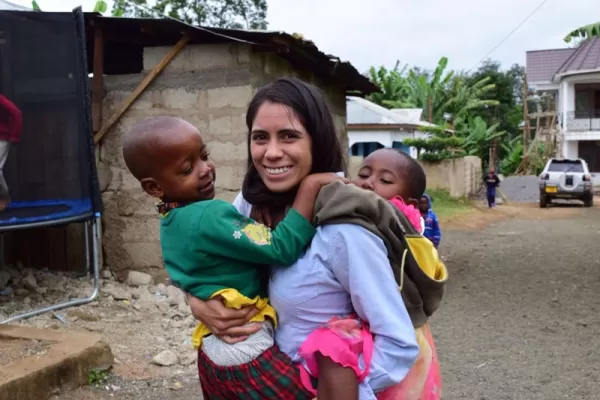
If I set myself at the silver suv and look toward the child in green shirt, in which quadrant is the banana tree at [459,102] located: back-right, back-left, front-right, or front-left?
back-right

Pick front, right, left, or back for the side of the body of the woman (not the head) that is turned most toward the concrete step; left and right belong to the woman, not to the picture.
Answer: right

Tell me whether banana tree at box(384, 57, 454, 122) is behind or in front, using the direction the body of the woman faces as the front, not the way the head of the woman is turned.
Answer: behind

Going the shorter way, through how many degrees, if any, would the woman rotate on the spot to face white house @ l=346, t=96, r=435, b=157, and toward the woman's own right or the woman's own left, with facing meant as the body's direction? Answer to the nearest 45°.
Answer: approximately 135° to the woman's own right

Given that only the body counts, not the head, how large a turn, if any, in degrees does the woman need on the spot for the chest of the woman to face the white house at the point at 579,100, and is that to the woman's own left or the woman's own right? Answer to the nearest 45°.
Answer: approximately 180°
